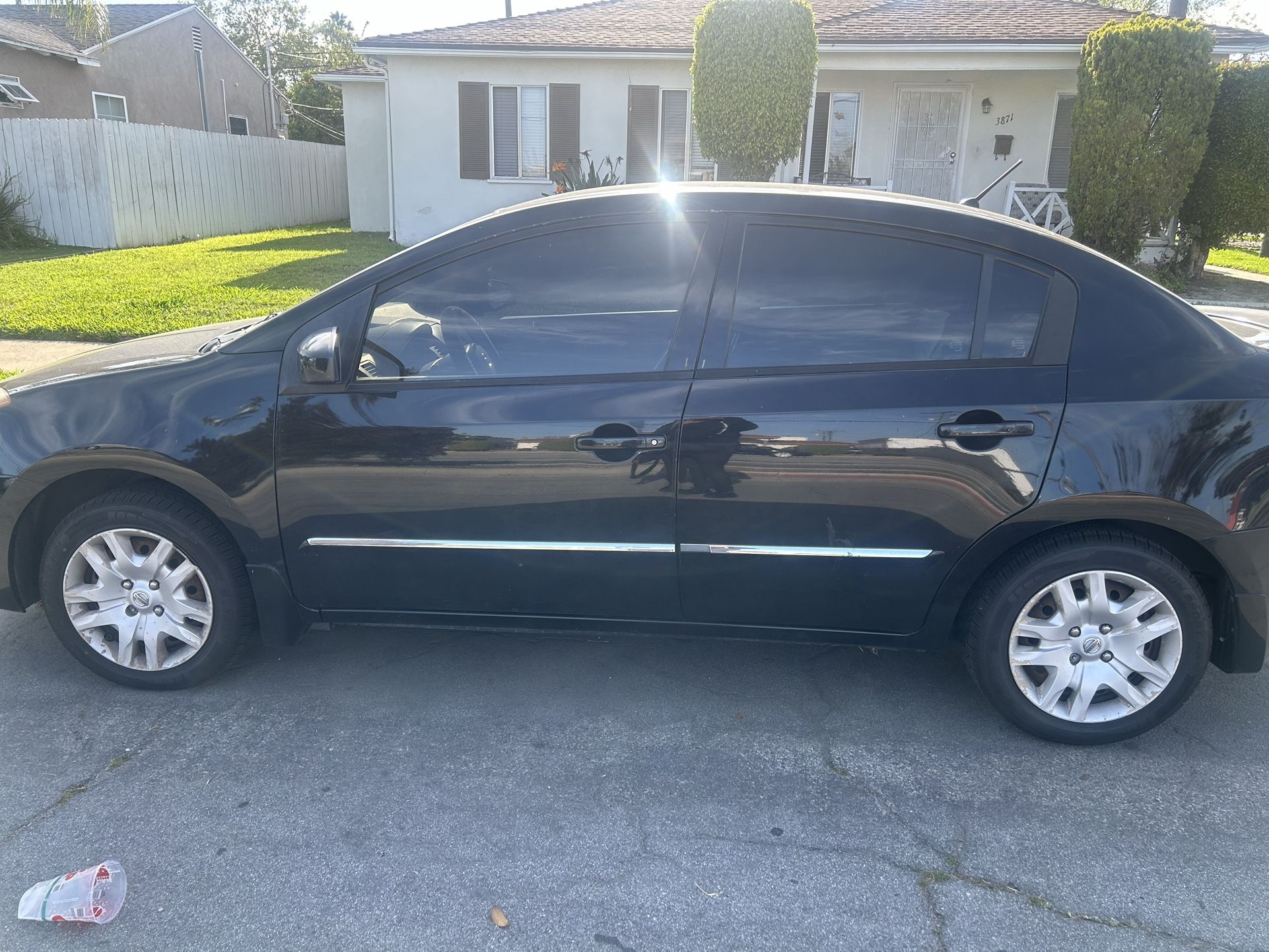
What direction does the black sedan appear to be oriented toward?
to the viewer's left

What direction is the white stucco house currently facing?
toward the camera

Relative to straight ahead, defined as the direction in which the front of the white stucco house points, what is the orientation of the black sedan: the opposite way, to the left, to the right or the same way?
to the right

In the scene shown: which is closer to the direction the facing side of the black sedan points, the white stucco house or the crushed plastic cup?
the crushed plastic cup

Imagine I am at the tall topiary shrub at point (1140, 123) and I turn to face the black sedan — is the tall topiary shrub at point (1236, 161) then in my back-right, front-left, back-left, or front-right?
back-left

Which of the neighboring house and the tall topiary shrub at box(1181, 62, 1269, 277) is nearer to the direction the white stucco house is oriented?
the tall topiary shrub

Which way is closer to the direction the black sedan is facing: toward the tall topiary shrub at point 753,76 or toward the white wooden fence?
the white wooden fence

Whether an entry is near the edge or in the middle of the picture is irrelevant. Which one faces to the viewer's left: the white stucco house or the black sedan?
the black sedan

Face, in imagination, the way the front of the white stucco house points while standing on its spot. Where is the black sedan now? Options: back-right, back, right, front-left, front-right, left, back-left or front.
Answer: front

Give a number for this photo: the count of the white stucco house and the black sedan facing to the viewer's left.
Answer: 1

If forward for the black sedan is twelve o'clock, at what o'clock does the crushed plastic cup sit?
The crushed plastic cup is roughly at 11 o'clock from the black sedan.

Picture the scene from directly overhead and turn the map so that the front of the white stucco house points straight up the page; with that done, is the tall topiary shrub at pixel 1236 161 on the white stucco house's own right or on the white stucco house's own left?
on the white stucco house's own left

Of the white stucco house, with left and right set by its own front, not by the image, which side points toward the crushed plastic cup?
front

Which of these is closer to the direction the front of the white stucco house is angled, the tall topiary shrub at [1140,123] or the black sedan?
the black sedan

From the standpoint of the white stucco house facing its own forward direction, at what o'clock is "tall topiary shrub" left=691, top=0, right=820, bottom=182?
The tall topiary shrub is roughly at 11 o'clock from the white stucco house.

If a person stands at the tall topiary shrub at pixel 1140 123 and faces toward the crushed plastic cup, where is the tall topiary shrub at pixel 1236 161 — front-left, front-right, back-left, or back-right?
back-left
